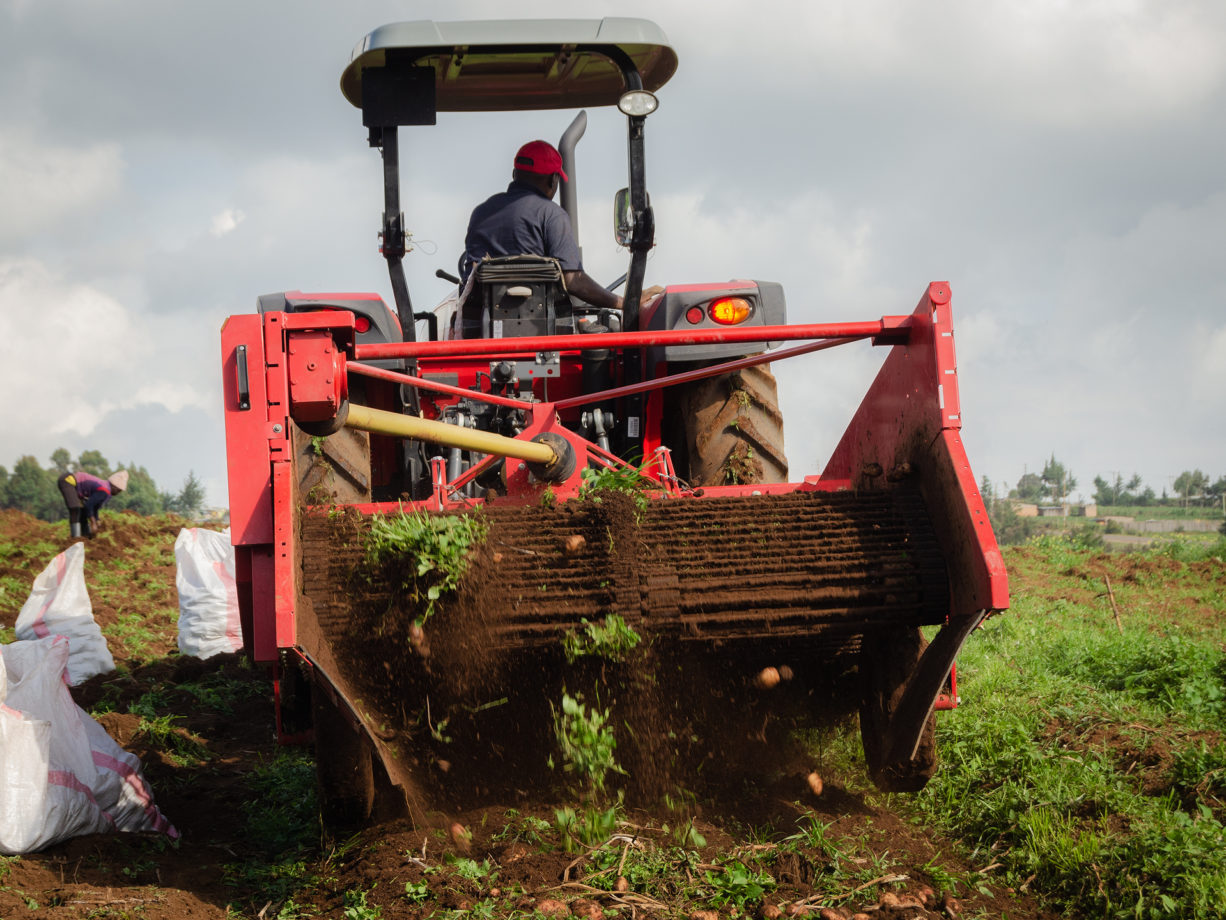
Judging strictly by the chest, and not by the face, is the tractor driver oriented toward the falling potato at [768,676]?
no

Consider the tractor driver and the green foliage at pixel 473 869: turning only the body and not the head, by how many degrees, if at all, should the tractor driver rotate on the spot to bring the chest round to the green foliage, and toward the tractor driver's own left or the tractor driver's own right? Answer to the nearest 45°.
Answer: approximately 135° to the tractor driver's own right

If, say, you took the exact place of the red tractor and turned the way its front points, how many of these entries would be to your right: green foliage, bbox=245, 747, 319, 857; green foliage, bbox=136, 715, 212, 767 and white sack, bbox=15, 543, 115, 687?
0

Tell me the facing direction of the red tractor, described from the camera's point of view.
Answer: facing away from the viewer

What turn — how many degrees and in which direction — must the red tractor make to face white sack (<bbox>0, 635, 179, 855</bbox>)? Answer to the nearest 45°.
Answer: approximately 90° to its left

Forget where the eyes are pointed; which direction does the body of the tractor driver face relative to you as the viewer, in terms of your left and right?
facing away from the viewer and to the right of the viewer

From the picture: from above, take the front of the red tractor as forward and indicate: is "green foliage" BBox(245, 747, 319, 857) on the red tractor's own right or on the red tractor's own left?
on the red tractor's own left

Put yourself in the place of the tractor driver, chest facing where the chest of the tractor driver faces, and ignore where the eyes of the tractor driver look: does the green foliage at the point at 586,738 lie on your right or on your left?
on your right

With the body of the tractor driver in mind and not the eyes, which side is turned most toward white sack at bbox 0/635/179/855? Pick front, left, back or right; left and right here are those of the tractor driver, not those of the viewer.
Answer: back

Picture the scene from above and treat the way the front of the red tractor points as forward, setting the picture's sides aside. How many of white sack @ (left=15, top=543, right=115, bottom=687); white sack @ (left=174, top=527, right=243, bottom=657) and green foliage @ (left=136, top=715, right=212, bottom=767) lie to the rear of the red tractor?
0
